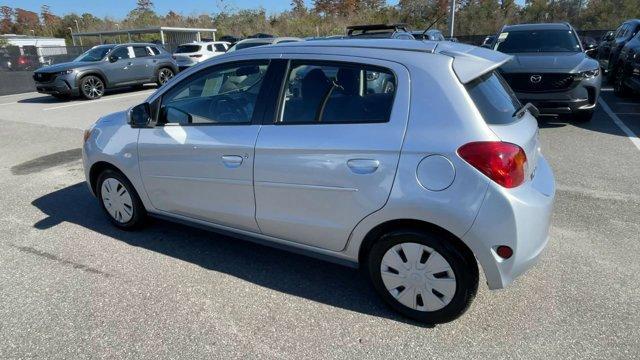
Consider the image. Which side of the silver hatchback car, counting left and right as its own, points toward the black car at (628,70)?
right

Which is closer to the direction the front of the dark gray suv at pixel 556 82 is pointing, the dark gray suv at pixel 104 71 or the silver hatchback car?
the silver hatchback car

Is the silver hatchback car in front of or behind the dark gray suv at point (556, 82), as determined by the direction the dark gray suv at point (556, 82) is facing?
in front

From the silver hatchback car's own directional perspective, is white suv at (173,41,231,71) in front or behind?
in front

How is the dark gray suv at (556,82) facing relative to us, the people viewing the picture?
facing the viewer

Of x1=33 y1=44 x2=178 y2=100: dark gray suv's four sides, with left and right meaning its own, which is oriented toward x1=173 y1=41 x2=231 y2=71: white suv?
back

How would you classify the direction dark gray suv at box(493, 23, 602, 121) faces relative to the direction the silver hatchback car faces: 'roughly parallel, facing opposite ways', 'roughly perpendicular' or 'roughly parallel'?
roughly perpendicular

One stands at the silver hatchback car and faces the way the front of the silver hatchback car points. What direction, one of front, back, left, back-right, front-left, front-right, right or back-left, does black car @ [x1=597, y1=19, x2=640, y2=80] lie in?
right

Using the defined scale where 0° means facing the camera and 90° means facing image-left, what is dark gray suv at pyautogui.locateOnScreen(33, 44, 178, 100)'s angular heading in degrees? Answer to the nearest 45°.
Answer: approximately 45°

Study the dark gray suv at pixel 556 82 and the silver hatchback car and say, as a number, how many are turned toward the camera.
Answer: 1

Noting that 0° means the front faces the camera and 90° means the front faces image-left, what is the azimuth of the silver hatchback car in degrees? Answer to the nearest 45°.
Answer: approximately 135°

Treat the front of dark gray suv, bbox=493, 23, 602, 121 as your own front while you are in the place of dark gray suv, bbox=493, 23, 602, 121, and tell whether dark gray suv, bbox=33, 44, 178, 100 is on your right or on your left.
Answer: on your right
